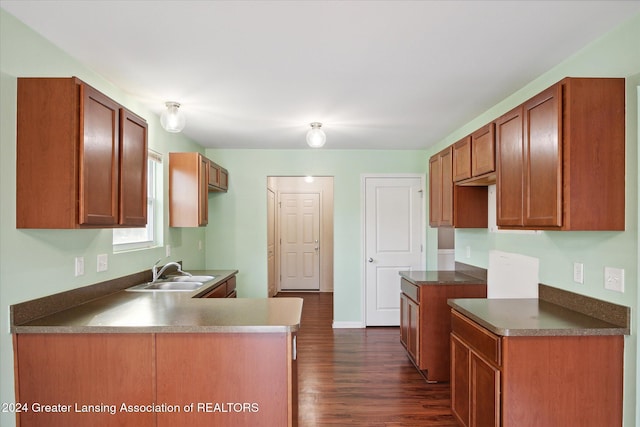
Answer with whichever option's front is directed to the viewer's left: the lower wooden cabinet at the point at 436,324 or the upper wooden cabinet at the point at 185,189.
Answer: the lower wooden cabinet

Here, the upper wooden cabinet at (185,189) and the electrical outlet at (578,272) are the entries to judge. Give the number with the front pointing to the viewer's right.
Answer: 1

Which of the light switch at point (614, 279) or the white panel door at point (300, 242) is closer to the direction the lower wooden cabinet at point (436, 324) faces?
the white panel door

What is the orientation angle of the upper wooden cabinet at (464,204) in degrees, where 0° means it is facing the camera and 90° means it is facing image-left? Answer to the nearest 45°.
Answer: approximately 90°

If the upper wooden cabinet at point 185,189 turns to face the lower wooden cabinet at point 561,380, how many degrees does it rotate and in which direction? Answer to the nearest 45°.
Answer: approximately 45° to its right

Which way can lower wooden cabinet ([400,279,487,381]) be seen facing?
to the viewer's left

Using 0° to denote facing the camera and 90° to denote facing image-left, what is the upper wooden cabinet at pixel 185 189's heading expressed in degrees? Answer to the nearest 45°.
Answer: approximately 270°

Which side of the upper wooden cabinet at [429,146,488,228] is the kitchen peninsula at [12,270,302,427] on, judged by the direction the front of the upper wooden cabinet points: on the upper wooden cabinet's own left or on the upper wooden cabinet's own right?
on the upper wooden cabinet's own left
